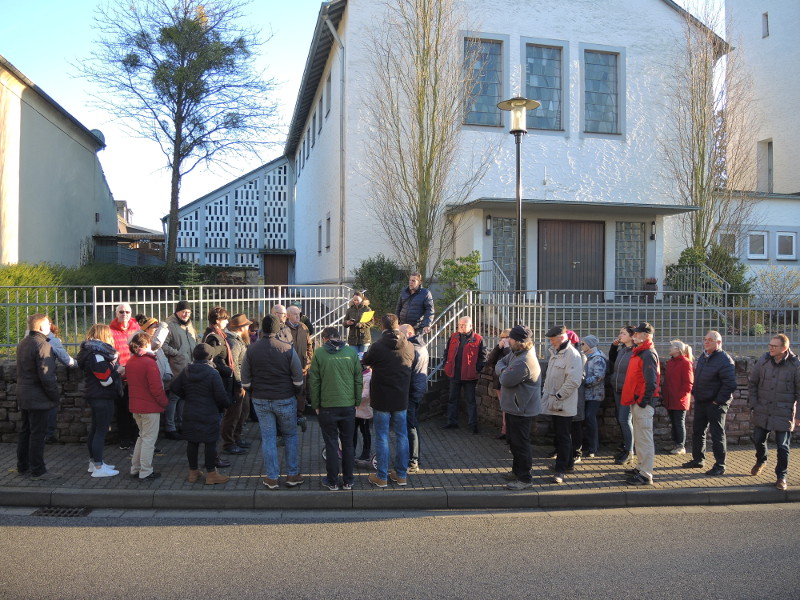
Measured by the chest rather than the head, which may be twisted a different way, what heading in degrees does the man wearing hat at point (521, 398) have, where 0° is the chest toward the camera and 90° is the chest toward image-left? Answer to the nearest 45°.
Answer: approximately 90°

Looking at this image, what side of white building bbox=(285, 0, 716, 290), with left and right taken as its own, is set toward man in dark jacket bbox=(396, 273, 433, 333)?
front

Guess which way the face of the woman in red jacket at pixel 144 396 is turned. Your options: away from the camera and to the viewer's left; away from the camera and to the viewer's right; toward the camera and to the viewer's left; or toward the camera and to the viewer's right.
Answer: away from the camera and to the viewer's right

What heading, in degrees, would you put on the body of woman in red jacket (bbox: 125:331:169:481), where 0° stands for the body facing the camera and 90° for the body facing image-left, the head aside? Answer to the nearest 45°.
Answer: approximately 225°

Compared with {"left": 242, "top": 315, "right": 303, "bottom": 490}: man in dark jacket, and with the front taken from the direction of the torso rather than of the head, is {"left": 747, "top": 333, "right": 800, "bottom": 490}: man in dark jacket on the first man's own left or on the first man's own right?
on the first man's own right

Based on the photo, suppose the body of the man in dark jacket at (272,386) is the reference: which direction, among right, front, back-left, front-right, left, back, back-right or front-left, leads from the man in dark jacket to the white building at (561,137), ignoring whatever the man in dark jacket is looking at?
front-right

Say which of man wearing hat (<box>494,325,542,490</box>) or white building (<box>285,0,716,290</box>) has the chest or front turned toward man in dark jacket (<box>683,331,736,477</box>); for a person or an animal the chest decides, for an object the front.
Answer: the white building

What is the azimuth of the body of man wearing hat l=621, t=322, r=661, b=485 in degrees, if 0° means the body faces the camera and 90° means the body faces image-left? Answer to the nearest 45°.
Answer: approximately 90°

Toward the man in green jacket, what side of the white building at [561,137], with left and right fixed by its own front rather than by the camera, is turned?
front

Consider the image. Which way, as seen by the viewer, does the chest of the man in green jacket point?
away from the camera

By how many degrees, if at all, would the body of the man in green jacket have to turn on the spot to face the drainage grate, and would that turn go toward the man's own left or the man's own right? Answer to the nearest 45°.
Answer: approximately 90° to the man's own left

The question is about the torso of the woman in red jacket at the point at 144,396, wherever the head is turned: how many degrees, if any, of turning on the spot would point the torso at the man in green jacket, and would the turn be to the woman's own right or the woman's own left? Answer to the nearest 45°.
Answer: approximately 90° to the woman's own right

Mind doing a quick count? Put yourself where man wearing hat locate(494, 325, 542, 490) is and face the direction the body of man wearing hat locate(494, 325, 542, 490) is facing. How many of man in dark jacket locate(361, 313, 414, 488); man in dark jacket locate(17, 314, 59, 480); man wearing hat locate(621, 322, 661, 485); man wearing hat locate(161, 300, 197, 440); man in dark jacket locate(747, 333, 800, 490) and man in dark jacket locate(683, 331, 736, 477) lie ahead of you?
3

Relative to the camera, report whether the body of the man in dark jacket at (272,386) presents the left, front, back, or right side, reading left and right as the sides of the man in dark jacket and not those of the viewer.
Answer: back

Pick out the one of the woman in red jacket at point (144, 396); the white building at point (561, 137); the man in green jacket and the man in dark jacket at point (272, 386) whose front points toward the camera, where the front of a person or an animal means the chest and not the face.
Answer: the white building

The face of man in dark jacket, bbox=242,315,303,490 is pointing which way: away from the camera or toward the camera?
away from the camera
